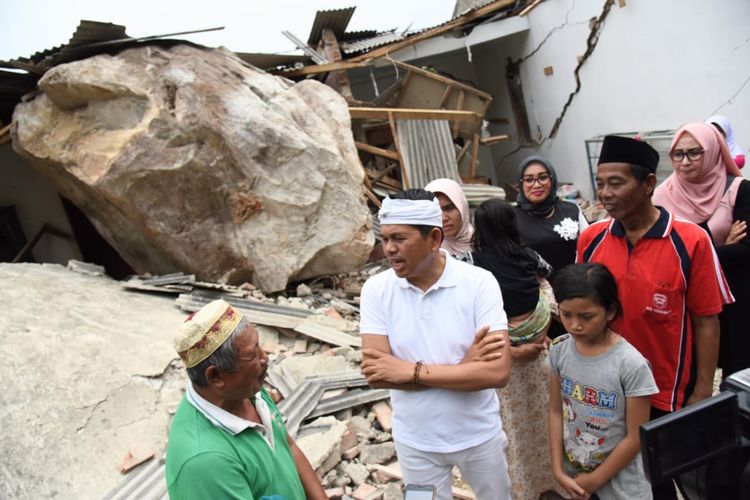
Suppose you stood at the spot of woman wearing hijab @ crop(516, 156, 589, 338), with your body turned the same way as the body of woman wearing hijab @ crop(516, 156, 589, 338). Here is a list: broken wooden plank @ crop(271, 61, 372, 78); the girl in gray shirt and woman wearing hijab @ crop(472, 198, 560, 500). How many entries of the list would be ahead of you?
2

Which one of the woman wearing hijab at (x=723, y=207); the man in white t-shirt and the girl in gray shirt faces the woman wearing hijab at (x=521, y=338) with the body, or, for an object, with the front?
the woman wearing hijab at (x=723, y=207)

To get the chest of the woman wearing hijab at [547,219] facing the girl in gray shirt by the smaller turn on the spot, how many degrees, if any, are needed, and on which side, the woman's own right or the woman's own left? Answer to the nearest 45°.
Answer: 0° — they already face them

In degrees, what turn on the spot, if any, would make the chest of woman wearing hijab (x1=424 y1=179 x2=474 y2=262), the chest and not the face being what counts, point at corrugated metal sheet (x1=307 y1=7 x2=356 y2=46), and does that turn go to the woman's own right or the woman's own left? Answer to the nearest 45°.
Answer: approximately 135° to the woman's own right

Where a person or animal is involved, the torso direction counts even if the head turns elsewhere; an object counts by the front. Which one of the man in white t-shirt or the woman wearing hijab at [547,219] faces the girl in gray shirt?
the woman wearing hijab

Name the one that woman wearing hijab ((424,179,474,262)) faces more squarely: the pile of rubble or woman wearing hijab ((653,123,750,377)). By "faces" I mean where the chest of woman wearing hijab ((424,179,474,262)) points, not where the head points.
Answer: the pile of rubble

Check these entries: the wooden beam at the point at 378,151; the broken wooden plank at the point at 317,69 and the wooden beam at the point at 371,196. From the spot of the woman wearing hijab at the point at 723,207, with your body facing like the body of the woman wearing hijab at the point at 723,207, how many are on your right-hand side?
3

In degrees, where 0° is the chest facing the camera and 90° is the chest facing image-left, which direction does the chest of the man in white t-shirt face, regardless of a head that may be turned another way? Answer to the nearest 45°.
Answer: approximately 45°
